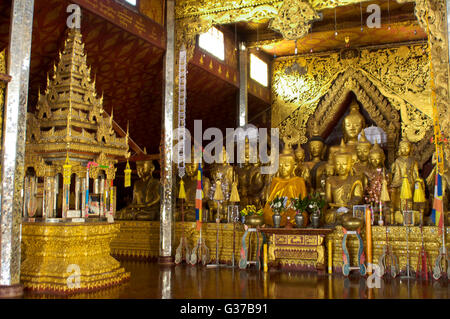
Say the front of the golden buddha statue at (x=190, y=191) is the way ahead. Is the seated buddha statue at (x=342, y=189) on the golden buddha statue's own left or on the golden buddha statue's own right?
on the golden buddha statue's own left

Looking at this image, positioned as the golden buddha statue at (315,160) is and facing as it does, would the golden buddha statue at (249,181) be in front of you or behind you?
in front

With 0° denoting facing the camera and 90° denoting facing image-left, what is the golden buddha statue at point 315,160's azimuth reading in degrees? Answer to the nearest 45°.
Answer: approximately 45°

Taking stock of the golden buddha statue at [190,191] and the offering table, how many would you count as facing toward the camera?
2

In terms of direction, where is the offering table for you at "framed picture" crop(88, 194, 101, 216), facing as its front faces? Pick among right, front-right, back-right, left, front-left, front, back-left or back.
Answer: left

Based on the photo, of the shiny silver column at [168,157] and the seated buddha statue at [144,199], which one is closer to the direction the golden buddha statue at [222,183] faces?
the shiny silver column

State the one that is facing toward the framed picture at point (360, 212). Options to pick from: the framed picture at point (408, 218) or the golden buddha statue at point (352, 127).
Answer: the golden buddha statue

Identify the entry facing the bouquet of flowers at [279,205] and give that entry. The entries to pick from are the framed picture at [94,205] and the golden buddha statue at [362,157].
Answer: the golden buddha statue

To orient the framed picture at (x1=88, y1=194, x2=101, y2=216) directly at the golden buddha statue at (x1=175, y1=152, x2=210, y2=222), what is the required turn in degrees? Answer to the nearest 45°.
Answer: approximately 135° to its left

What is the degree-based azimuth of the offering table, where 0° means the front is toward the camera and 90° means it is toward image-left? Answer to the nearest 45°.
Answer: approximately 0°

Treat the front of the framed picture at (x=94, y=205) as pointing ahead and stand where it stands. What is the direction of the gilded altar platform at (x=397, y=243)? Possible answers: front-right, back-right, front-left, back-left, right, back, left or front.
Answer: left
